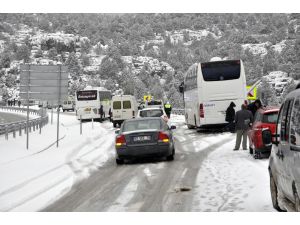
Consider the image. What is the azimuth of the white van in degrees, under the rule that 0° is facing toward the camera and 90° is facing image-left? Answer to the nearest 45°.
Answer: approximately 180°

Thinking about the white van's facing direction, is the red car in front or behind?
behind

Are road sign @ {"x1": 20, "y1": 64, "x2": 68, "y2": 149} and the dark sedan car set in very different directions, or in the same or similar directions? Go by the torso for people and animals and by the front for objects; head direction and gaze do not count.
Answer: same or similar directions

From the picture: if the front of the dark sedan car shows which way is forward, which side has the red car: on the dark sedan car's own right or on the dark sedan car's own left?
on the dark sedan car's own right

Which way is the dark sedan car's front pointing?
away from the camera

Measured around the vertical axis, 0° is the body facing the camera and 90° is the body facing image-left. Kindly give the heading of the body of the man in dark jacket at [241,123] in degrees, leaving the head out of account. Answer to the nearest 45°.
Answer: approximately 180°

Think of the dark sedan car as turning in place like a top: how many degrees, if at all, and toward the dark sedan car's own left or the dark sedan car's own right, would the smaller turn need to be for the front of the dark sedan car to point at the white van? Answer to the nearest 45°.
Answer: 0° — it already faces it

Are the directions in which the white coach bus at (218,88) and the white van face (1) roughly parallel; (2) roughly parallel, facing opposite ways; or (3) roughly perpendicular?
roughly parallel

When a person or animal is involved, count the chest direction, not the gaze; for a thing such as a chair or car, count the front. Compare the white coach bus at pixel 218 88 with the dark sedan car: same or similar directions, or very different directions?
same or similar directions

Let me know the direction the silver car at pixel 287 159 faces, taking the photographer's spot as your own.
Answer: facing away from the viewer and to the left of the viewer

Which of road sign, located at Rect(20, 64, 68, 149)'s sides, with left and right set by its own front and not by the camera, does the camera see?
back

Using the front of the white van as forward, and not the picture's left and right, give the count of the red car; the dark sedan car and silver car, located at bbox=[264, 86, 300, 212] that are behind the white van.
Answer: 3

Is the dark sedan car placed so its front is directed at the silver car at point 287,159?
no

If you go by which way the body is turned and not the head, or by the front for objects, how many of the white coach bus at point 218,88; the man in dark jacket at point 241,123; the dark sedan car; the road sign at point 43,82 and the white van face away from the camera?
5

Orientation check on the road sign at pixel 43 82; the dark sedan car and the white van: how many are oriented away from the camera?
3

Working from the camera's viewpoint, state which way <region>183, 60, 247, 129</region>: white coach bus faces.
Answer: facing away from the viewer

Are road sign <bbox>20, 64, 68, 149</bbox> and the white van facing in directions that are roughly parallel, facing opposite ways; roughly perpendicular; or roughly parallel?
roughly parallel
